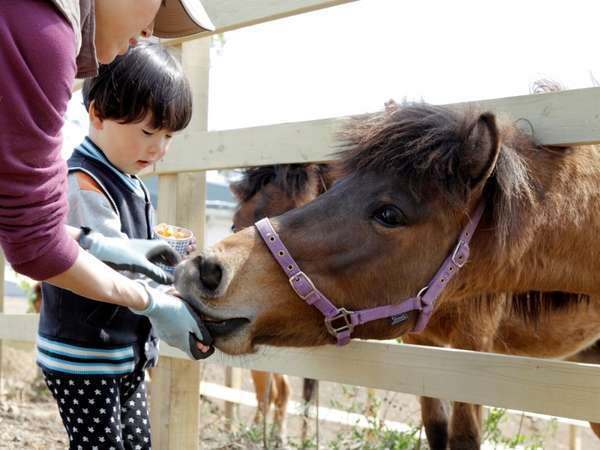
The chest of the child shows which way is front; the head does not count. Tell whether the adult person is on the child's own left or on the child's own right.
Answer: on the child's own right

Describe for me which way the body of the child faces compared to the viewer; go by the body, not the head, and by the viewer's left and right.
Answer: facing the viewer and to the right of the viewer

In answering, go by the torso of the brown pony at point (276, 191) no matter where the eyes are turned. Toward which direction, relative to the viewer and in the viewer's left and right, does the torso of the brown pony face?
facing the viewer and to the left of the viewer

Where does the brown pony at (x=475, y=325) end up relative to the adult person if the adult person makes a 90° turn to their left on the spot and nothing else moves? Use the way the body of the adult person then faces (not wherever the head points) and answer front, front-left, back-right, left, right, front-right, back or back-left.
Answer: front-right

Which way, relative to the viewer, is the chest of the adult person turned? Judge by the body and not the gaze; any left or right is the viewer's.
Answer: facing to the right of the viewer

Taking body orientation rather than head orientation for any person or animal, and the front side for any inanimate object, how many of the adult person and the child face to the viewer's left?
0

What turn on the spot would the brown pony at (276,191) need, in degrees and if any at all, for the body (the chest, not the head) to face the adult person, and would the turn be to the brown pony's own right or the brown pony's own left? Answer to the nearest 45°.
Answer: approximately 45° to the brown pony's own left

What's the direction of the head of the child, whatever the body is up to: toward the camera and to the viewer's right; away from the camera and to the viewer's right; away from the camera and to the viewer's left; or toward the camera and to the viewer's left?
toward the camera and to the viewer's right

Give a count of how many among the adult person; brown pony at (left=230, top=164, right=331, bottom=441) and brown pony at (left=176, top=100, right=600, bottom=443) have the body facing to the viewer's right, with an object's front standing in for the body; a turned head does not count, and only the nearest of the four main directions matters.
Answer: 1

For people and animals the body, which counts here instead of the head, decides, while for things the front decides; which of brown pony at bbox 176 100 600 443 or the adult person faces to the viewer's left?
the brown pony

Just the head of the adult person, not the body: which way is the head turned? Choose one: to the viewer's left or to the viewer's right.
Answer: to the viewer's right

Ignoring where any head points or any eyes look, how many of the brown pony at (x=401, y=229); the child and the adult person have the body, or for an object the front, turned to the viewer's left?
1

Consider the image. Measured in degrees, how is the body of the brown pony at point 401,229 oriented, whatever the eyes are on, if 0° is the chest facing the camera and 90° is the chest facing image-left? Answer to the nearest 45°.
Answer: approximately 90°

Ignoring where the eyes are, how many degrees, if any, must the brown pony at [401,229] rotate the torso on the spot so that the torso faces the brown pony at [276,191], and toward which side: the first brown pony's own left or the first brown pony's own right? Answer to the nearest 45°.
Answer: approximately 90° to the first brown pony's own right
